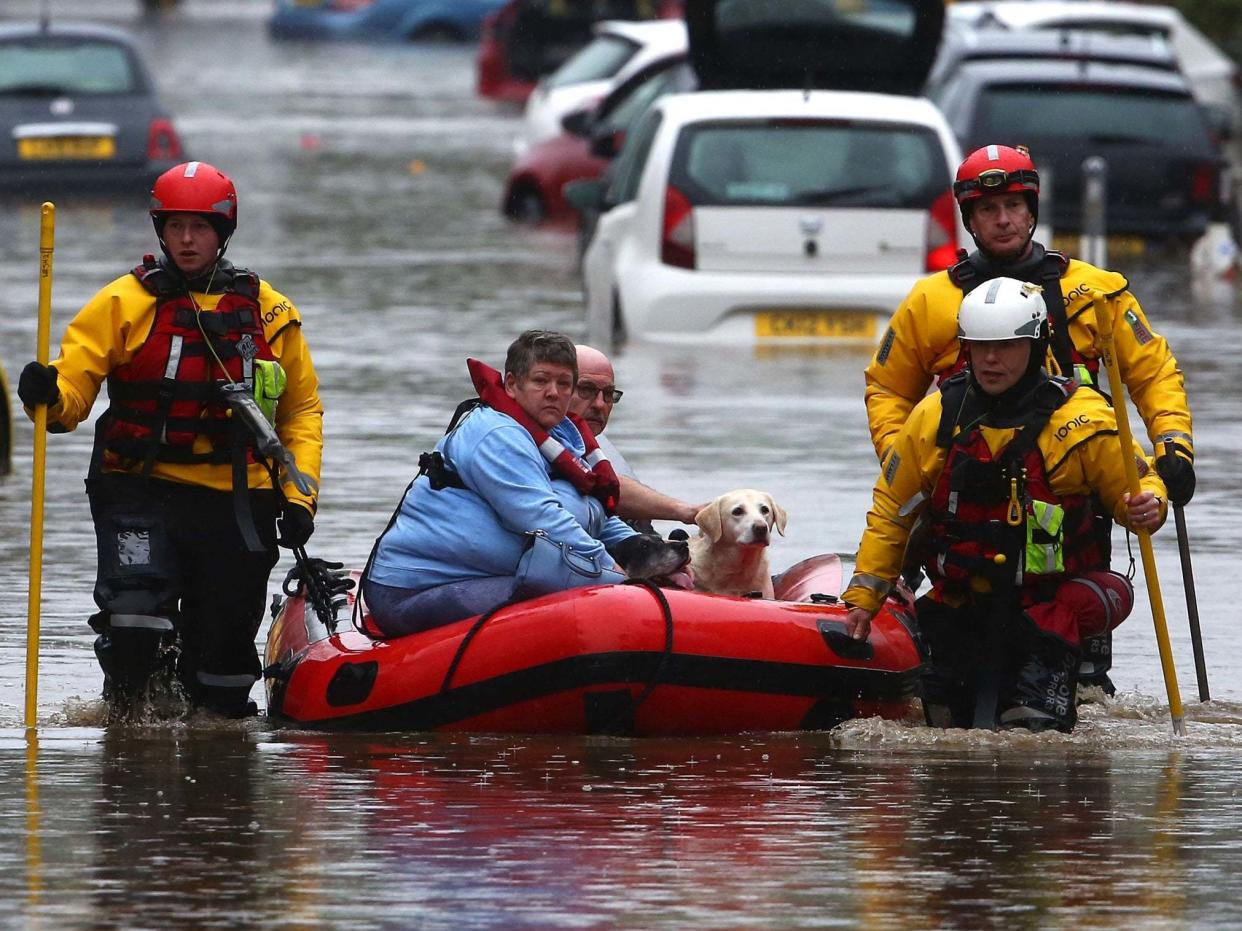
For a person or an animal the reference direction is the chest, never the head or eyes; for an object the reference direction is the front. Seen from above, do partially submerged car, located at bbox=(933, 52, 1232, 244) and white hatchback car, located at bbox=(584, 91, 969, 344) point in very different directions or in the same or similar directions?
same or similar directions

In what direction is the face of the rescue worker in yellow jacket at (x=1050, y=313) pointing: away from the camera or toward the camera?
toward the camera

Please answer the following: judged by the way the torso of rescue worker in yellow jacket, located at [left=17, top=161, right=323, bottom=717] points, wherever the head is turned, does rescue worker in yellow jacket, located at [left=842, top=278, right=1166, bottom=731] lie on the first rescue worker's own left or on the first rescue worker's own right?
on the first rescue worker's own left

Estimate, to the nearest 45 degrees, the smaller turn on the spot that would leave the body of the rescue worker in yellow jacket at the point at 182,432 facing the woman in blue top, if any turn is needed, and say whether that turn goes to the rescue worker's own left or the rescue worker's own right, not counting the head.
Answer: approximately 90° to the rescue worker's own left

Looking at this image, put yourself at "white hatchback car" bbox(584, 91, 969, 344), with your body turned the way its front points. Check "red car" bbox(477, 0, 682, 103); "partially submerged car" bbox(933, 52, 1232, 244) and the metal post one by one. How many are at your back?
0

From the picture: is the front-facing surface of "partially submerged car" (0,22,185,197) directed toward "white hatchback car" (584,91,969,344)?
no

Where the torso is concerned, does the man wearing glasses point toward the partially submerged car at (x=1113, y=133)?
no

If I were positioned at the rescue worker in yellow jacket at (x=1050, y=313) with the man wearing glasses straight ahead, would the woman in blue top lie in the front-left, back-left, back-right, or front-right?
front-left

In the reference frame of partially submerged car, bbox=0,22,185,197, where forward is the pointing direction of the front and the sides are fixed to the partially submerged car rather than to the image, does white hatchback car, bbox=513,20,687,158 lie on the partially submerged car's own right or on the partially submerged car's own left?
on the partially submerged car's own right

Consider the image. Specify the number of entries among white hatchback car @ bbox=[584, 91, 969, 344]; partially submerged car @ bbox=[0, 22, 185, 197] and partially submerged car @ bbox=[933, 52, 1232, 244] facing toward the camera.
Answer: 0

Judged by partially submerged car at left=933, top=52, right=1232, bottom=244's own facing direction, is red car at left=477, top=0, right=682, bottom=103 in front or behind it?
in front

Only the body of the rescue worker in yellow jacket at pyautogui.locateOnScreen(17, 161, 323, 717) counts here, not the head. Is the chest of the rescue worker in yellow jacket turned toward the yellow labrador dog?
no

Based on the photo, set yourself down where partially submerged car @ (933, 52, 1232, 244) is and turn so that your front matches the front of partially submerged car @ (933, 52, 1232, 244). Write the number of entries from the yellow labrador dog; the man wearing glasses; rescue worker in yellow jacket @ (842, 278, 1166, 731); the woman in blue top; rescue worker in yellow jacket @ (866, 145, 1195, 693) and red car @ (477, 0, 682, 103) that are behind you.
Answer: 5

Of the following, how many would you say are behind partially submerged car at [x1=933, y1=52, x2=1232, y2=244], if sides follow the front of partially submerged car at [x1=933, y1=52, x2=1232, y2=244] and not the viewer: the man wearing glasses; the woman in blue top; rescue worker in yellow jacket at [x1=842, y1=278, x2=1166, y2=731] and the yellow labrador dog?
4

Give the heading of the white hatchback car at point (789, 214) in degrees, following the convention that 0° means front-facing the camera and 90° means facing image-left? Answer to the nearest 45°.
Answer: approximately 180°

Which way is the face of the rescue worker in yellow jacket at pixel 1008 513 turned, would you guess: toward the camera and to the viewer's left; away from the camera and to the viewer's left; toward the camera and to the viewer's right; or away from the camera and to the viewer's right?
toward the camera and to the viewer's left
